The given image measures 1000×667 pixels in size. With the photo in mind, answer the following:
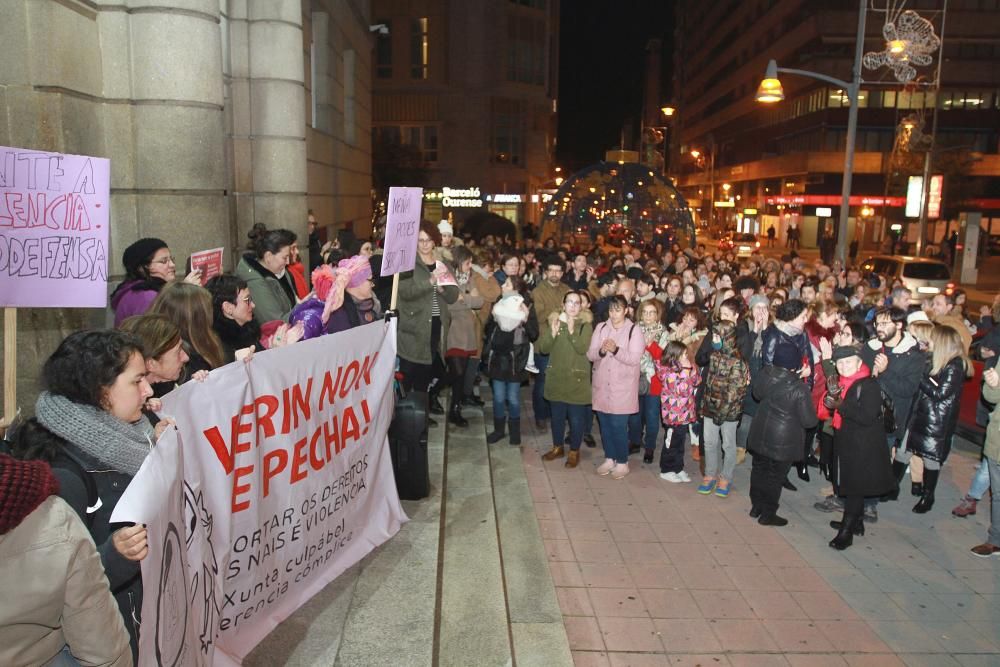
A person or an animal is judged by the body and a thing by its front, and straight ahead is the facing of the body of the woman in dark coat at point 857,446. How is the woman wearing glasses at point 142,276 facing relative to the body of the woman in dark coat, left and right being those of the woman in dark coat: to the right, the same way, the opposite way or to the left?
the opposite way

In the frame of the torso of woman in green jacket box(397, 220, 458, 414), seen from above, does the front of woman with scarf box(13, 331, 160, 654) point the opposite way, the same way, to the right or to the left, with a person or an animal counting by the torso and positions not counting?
to the left

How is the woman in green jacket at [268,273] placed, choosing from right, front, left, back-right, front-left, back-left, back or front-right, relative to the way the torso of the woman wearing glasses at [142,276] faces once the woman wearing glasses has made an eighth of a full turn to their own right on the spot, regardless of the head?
left

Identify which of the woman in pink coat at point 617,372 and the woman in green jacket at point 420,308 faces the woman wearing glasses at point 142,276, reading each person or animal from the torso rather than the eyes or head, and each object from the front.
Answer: the woman in pink coat

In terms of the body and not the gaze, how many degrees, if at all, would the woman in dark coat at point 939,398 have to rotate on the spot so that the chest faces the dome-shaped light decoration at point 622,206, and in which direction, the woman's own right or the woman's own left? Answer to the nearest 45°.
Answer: approximately 45° to the woman's own right

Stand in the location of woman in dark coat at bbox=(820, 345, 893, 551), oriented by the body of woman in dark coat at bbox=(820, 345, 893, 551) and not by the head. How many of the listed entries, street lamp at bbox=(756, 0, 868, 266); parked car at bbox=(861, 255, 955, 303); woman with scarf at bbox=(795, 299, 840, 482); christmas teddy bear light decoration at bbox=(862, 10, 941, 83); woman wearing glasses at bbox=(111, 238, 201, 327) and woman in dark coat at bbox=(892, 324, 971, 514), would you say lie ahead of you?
1

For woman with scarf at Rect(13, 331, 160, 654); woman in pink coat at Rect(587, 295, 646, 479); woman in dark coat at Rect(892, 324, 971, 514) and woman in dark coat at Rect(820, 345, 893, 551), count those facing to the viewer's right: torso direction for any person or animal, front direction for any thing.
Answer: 1

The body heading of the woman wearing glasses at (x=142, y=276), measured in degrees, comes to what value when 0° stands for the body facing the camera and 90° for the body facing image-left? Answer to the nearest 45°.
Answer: approximately 270°

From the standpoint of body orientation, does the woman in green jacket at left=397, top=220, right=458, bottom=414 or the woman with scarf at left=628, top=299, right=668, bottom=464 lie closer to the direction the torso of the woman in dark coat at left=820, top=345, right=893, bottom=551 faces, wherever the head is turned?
the woman in green jacket

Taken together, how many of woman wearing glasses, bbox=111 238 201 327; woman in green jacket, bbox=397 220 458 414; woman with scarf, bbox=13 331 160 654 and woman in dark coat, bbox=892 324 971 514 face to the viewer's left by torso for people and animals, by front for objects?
1

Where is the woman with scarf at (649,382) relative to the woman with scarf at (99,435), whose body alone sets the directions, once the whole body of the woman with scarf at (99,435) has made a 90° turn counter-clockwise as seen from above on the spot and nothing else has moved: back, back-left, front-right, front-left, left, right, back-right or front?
front-right

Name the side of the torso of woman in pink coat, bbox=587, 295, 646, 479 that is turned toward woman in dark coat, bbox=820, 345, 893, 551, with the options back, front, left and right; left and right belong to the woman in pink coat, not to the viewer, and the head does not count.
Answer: left

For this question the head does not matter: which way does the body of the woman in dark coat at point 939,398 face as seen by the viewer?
to the viewer's left
